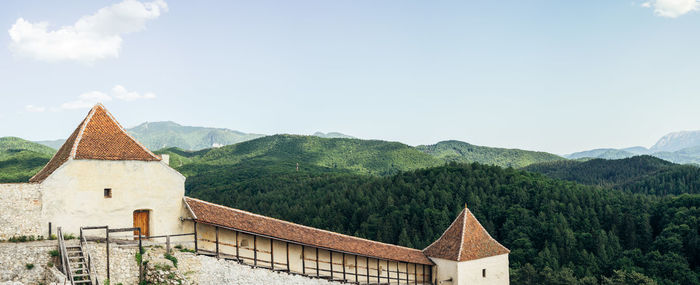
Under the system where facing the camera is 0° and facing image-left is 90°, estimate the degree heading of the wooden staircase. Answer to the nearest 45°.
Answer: approximately 0°

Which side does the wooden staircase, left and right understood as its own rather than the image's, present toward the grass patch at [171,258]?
left

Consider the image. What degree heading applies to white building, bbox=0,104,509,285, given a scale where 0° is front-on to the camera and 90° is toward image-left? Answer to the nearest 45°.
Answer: approximately 0°

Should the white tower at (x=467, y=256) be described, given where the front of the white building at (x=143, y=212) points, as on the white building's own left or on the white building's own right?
on the white building's own left

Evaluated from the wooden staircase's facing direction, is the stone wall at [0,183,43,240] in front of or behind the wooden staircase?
behind

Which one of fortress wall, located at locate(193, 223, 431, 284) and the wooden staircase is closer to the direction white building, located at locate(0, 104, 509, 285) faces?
the wooden staircase

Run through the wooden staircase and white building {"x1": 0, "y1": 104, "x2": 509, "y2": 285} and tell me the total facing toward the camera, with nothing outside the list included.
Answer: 2

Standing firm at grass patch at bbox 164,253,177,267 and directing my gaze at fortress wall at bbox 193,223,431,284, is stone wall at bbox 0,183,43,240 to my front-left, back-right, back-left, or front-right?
back-left
